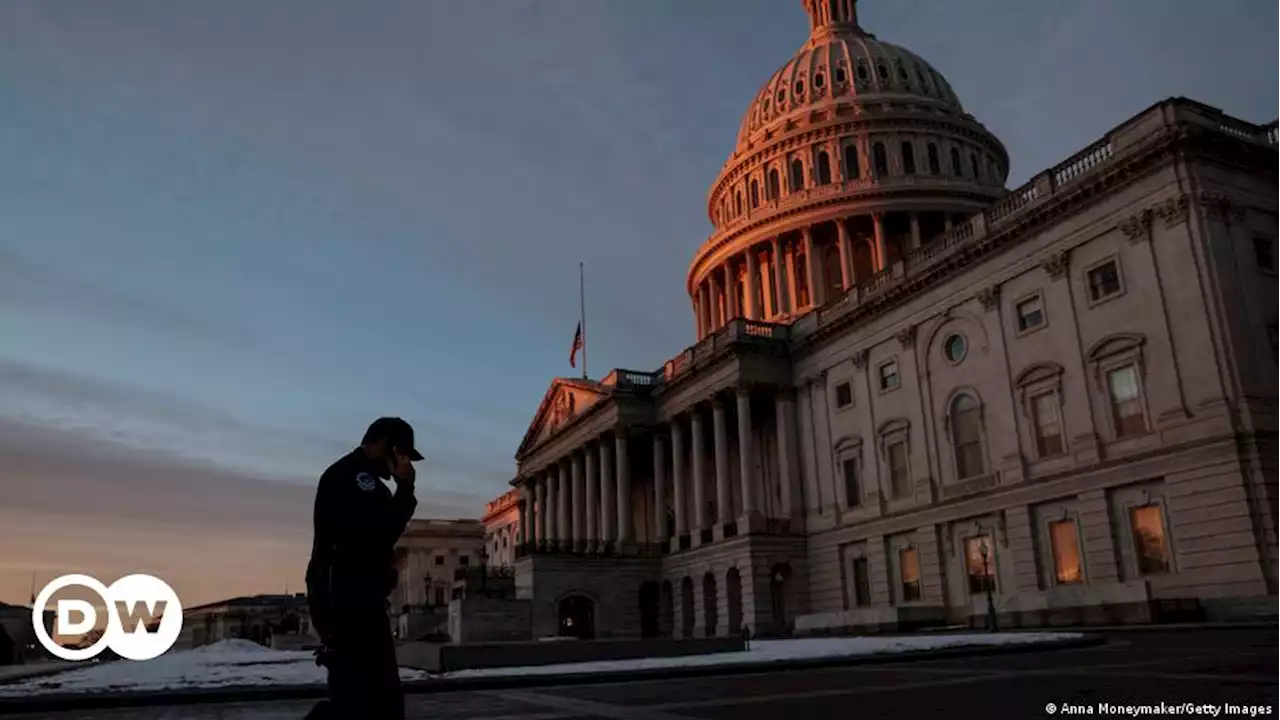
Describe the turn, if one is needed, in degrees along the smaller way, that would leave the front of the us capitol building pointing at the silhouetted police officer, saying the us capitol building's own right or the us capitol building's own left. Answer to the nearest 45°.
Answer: approximately 45° to the us capitol building's own left

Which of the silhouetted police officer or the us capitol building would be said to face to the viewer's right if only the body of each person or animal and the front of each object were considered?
the silhouetted police officer

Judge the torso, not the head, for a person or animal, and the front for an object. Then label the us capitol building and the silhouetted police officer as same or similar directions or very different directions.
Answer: very different directions

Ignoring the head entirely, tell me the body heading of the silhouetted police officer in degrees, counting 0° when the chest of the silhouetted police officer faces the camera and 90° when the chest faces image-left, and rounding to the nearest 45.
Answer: approximately 270°

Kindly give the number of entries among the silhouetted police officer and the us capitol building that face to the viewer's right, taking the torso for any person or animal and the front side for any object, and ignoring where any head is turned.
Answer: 1

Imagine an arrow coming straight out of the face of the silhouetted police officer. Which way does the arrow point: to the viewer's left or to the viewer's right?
to the viewer's right

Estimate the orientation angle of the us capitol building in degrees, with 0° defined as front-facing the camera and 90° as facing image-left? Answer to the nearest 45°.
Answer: approximately 45°

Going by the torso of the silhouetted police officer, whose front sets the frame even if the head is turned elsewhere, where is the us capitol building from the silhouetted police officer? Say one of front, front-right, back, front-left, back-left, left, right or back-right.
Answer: front-left
